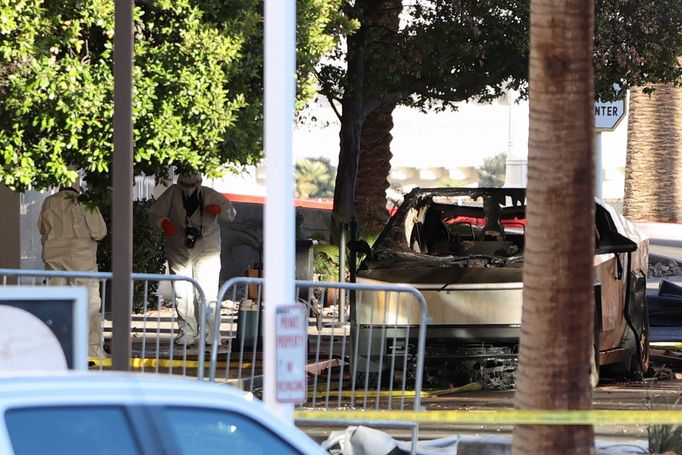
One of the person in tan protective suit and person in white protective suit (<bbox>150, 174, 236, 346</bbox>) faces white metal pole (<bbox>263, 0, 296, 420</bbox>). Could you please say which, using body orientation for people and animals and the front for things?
the person in white protective suit

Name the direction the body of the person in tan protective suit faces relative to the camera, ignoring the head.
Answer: away from the camera

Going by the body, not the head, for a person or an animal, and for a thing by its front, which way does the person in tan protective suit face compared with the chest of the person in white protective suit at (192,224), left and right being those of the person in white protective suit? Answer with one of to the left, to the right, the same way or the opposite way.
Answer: the opposite way

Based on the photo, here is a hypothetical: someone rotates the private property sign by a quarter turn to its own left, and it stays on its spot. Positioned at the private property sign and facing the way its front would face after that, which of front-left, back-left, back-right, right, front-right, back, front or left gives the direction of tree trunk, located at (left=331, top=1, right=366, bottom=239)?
left

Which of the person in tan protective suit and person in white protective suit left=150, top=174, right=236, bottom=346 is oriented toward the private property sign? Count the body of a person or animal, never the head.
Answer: the person in white protective suit

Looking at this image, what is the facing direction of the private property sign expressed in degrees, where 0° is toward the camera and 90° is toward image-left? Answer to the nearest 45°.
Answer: approximately 0°

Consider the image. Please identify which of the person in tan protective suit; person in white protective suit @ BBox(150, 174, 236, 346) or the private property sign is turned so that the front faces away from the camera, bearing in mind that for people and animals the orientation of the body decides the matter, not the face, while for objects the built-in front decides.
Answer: the person in tan protective suit
